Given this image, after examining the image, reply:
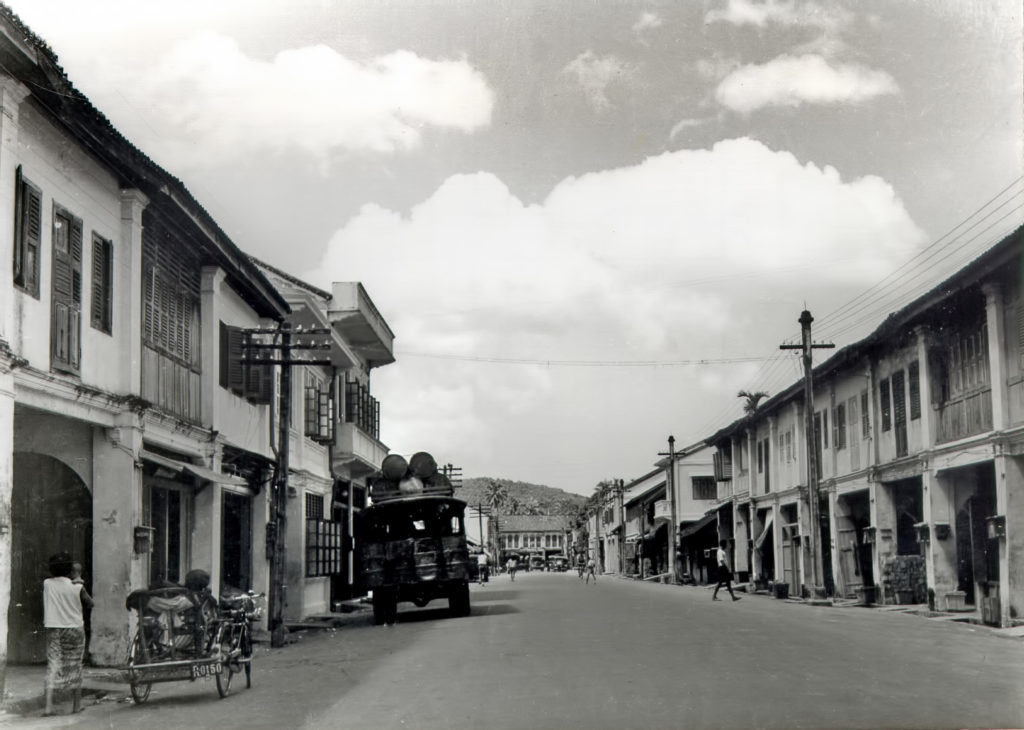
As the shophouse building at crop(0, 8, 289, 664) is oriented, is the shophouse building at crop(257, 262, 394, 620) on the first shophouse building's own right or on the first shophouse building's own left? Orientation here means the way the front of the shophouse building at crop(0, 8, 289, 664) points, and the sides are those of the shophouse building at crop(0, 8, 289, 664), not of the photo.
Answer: on the first shophouse building's own left

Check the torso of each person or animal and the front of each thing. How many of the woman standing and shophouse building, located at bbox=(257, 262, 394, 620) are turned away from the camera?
1

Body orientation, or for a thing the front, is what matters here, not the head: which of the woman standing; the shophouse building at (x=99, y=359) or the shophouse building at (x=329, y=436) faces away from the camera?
the woman standing

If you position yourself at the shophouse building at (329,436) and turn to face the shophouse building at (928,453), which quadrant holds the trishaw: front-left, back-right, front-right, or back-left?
front-right

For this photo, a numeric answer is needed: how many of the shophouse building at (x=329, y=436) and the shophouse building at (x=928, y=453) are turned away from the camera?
0

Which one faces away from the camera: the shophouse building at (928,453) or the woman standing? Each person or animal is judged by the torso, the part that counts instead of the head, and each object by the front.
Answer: the woman standing

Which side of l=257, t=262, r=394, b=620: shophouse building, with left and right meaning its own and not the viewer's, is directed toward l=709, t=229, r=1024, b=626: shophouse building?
front

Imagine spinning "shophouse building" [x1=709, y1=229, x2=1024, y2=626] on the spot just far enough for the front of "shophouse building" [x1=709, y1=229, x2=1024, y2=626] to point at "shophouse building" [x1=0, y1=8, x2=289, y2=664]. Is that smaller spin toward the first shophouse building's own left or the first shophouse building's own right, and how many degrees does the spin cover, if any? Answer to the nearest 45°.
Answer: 0° — it already faces it

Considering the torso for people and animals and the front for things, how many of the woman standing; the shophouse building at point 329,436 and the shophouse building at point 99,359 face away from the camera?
1

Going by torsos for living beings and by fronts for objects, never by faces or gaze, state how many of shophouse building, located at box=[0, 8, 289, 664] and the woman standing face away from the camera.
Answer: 1

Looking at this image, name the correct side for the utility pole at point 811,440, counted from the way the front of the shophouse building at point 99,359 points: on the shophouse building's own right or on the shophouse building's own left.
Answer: on the shophouse building's own left

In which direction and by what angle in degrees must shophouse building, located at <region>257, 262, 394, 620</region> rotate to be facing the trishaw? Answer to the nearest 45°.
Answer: approximately 45° to its right

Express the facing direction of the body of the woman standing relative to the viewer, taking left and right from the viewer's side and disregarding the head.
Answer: facing away from the viewer

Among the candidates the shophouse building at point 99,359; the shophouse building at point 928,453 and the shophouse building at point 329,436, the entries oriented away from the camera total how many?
0

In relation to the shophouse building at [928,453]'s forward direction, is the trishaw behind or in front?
in front

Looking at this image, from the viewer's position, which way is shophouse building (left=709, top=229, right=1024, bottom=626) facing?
facing the viewer and to the left of the viewer

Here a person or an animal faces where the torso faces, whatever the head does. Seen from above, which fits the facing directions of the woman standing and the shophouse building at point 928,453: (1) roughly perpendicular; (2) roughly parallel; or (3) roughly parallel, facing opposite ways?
roughly perpendicular
